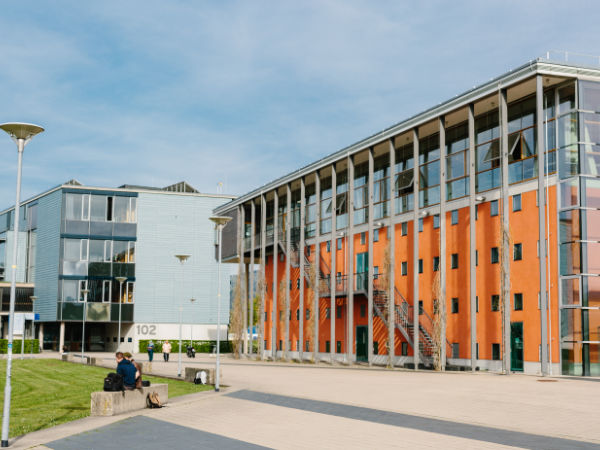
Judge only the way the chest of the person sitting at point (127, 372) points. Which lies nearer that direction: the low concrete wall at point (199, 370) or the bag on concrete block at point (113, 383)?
the low concrete wall

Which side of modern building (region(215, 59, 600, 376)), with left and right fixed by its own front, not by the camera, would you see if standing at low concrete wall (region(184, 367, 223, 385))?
front

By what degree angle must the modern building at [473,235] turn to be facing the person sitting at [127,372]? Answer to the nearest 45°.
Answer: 0° — it already faces them

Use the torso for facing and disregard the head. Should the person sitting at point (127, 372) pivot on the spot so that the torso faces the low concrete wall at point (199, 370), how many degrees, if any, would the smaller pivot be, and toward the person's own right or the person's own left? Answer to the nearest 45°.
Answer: approximately 45° to the person's own right

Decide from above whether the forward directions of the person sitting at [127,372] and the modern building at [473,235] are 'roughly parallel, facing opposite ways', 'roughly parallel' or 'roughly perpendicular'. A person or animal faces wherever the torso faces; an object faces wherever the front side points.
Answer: roughly perpendicular

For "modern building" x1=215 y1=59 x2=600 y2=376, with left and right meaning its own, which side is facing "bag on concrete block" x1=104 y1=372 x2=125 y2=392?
front
